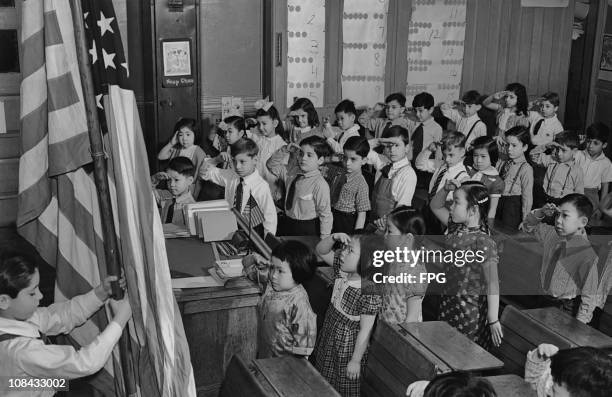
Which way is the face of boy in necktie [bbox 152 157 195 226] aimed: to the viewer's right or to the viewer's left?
to the viewer's left

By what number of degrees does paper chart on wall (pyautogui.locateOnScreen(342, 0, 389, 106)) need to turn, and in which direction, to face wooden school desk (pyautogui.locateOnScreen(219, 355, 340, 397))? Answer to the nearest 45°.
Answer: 0° — it already faces it

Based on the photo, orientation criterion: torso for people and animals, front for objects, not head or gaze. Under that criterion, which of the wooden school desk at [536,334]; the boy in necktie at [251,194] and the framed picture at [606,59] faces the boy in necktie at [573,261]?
the framed picture

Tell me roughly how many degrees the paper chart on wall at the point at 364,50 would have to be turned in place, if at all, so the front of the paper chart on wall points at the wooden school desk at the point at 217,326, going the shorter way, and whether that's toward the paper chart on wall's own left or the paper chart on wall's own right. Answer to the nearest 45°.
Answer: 0° — it already faces it

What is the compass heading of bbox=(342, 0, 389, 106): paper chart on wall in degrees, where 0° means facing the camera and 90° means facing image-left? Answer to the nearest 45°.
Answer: approximately 0°

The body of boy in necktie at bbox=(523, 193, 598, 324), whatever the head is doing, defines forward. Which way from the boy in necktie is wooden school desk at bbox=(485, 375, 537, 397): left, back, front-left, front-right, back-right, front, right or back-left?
front-left

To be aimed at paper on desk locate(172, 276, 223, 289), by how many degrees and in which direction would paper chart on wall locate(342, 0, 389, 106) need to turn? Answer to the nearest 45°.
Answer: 0° — it already faces it

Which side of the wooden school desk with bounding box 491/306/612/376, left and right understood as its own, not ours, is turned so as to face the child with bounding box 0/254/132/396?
back

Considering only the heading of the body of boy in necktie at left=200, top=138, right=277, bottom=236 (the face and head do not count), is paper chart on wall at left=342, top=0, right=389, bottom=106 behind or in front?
behind

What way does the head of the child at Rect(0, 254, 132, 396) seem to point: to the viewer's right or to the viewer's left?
to the viewer's right
